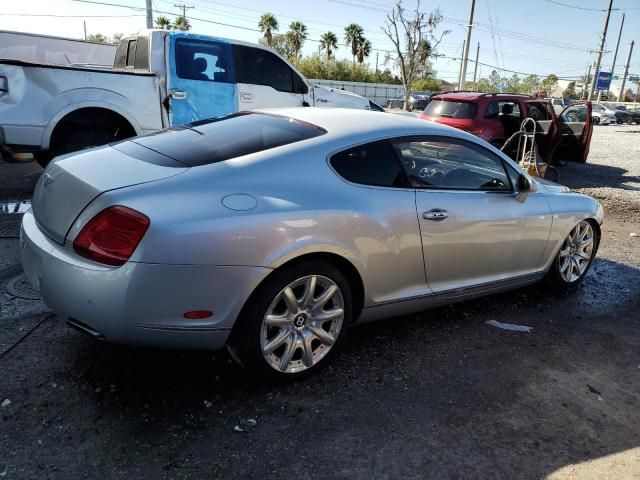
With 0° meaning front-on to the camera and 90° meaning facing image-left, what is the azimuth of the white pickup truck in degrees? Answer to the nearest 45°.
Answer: approximately 225°

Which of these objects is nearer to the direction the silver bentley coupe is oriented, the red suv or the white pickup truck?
the red suv

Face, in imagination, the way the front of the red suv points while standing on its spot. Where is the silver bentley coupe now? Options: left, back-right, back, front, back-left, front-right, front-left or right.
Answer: back-right

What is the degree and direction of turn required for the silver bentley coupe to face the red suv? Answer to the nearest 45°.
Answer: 0° — it already faces it

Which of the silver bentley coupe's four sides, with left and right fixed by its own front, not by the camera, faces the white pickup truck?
left

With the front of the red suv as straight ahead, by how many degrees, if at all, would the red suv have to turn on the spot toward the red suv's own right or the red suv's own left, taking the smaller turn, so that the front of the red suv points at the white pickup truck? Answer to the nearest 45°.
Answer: approximately 180°

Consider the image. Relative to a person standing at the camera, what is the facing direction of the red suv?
facing away from the viewer and to the right of the viewer

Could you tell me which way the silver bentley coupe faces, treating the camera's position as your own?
facing away from the viewer and to the right of the viewer
